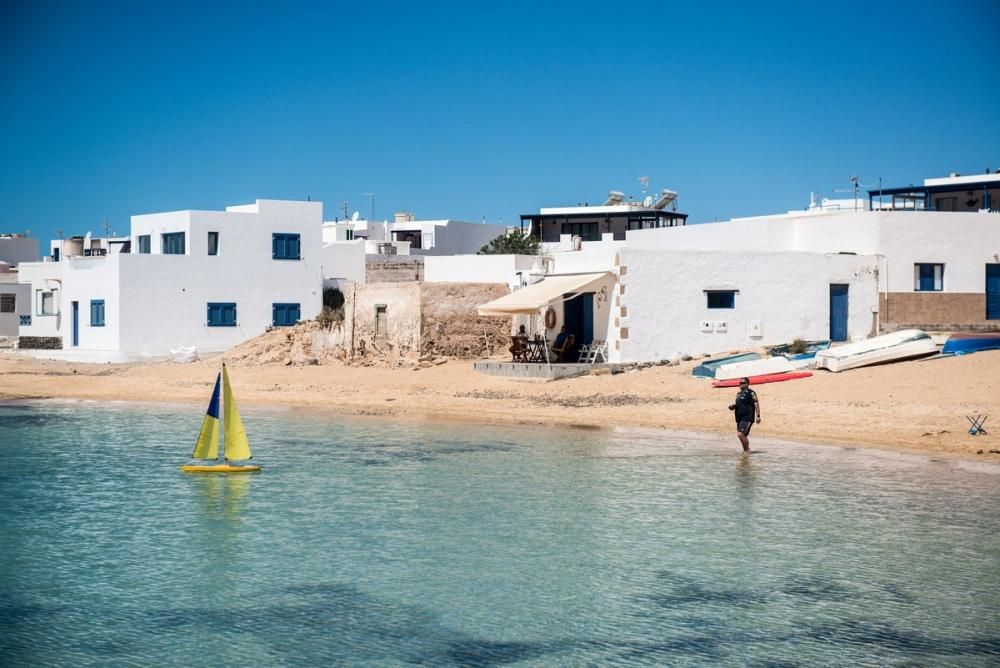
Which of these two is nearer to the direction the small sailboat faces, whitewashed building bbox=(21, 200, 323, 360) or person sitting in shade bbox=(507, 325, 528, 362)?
the whitewashed building

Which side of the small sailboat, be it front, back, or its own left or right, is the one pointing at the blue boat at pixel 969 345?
back

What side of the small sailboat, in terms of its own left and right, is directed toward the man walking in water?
back

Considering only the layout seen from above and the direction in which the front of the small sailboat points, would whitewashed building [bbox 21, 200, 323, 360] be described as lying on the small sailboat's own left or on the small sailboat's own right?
on the small sailboat's own right

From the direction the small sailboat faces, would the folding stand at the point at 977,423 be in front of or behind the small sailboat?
behind

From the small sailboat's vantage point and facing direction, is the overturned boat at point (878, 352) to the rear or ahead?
to the rear

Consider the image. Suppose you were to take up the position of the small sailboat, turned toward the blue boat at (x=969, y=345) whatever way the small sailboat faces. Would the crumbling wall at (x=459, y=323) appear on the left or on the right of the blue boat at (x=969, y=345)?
left

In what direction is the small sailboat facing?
to the viewer's left

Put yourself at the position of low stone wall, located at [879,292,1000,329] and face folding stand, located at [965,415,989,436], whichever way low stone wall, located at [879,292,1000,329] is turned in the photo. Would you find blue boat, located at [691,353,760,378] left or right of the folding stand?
right

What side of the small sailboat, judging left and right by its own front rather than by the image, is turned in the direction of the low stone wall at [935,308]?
back
